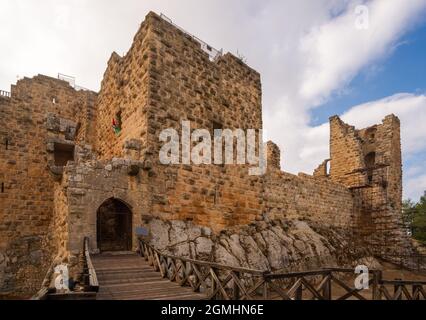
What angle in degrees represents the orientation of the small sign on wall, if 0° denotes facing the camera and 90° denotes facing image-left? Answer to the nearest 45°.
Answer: approximately 0°

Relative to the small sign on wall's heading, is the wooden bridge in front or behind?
in front

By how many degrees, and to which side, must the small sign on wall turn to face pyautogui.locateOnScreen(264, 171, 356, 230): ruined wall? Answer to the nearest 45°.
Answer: approximately 135° to its left

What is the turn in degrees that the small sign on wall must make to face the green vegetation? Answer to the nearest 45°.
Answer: approximately 135° to its left

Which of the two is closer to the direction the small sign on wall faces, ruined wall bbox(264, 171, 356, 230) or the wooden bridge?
the wooden bridge

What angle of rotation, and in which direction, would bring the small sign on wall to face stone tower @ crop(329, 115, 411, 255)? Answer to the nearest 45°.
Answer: approximately 135° to its left

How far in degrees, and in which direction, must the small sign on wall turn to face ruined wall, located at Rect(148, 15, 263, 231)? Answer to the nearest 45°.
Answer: approximately 135° to its left
